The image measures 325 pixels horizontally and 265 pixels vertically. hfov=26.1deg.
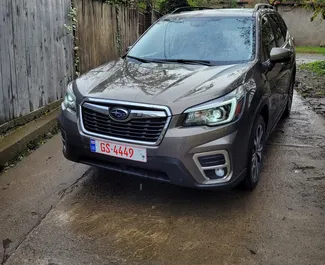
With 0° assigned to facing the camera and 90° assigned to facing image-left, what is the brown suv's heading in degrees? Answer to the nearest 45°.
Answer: approximately 45°
